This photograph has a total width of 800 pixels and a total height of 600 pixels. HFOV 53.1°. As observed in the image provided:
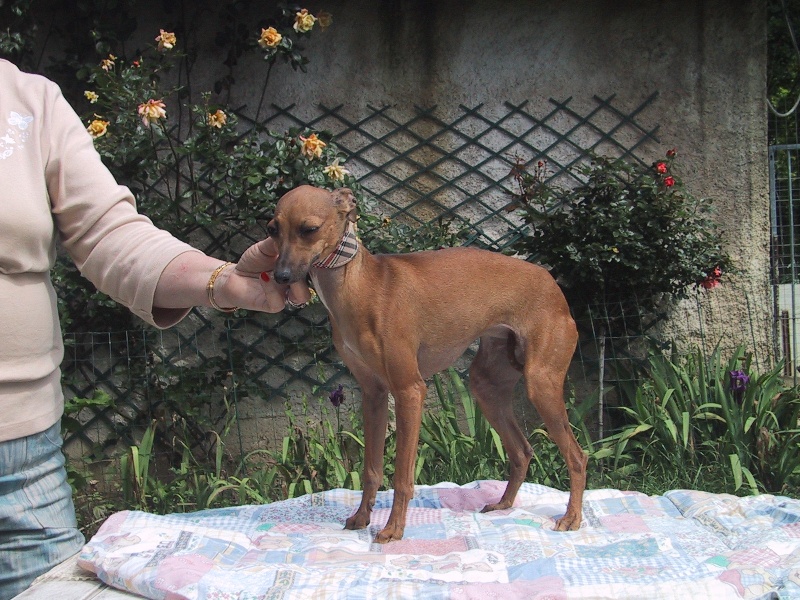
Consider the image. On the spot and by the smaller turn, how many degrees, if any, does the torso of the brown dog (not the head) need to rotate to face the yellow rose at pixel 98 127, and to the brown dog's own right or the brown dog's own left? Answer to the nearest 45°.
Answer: approximately 90° to the brown dog's own right

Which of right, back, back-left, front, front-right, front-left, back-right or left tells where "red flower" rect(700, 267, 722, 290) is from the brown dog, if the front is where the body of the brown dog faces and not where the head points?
back

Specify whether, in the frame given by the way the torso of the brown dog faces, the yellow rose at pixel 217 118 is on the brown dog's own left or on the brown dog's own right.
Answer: on the brown dog's own right

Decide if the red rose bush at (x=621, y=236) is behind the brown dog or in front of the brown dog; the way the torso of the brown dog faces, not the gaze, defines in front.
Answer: behind

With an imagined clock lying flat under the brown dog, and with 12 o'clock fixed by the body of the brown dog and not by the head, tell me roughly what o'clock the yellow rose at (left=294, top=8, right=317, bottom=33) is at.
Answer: The yellow rose is roughly at 4 o'clock from the brown dog.

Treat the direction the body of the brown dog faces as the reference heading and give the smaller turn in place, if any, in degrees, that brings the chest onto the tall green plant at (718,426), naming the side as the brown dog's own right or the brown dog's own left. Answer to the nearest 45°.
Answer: approximately 180°

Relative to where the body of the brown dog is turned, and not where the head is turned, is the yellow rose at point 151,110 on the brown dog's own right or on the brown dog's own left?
on the brown dog's own right

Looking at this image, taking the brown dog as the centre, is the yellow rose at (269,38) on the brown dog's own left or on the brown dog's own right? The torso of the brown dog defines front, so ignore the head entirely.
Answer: on the brown dog's own right
